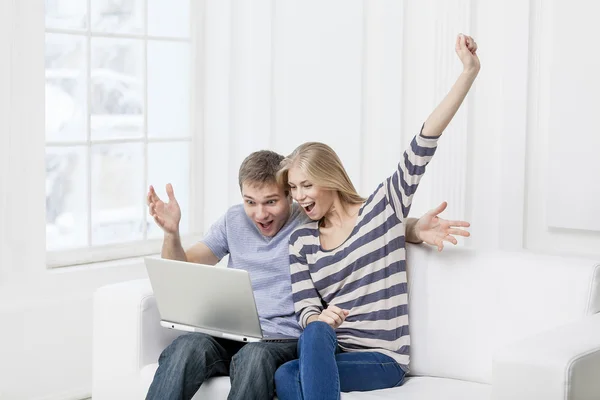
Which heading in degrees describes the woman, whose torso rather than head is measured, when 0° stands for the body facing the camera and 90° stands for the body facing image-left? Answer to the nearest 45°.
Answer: approximately 45°

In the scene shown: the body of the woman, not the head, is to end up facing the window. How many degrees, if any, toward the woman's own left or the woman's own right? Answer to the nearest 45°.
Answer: approximately 90° to the woman's own right

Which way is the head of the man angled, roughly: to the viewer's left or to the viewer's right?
to the viewer's left

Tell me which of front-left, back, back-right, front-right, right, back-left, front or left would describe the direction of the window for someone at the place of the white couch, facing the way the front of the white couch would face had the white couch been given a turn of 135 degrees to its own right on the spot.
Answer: front-left
